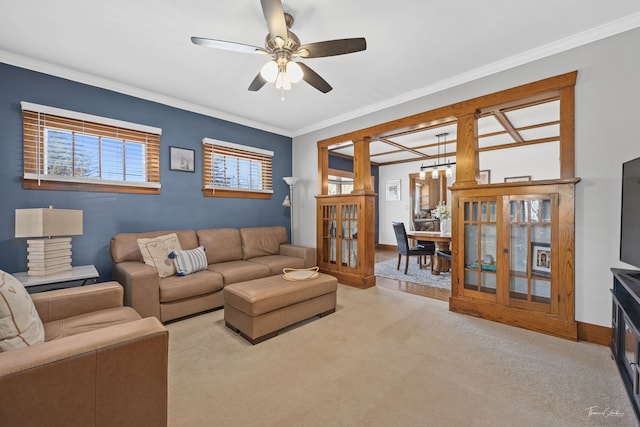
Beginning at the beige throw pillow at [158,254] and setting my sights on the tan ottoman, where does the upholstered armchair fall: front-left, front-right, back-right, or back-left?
front-right

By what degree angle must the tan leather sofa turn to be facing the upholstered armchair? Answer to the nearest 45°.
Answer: approximately 45° to its right

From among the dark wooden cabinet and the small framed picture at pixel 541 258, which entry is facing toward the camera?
the small framed picture

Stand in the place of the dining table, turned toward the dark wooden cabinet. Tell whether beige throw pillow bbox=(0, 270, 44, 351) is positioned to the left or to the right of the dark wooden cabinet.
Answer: right

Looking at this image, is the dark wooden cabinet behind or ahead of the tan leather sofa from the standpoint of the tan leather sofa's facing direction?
ahead

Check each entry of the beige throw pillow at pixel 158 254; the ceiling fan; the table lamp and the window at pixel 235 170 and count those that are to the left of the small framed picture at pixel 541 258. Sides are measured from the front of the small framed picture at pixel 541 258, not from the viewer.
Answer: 0

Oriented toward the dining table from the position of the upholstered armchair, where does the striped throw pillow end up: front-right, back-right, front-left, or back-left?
front-left

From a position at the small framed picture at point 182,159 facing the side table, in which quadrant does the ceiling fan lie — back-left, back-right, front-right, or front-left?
front-left

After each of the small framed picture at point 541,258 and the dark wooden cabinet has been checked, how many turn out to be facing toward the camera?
1

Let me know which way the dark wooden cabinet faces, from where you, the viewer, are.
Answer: facing to the left of the viewer

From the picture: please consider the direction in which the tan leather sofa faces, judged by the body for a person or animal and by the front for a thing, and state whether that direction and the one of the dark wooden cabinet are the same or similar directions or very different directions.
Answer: very different directions

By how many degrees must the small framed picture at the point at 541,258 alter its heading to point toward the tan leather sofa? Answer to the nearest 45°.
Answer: approximately 45° to its right

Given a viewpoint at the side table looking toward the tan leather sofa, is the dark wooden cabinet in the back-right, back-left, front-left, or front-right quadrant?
front-right

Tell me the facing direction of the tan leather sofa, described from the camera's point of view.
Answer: facing the viewer and to the right of the viewer

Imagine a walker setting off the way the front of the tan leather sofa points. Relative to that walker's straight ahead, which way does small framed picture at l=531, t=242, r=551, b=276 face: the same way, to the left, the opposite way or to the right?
to the right

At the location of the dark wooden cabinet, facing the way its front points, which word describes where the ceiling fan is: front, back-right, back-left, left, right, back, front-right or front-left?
front-left

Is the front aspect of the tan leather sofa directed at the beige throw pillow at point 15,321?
no

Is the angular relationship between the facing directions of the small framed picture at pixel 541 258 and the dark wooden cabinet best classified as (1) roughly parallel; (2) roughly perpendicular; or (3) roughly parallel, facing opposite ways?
roughly perpendicular

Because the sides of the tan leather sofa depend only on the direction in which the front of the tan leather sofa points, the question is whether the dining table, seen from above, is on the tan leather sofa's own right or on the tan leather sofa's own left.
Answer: on the tan leather sofa's own left

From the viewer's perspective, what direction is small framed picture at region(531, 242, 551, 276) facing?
toward the camera
